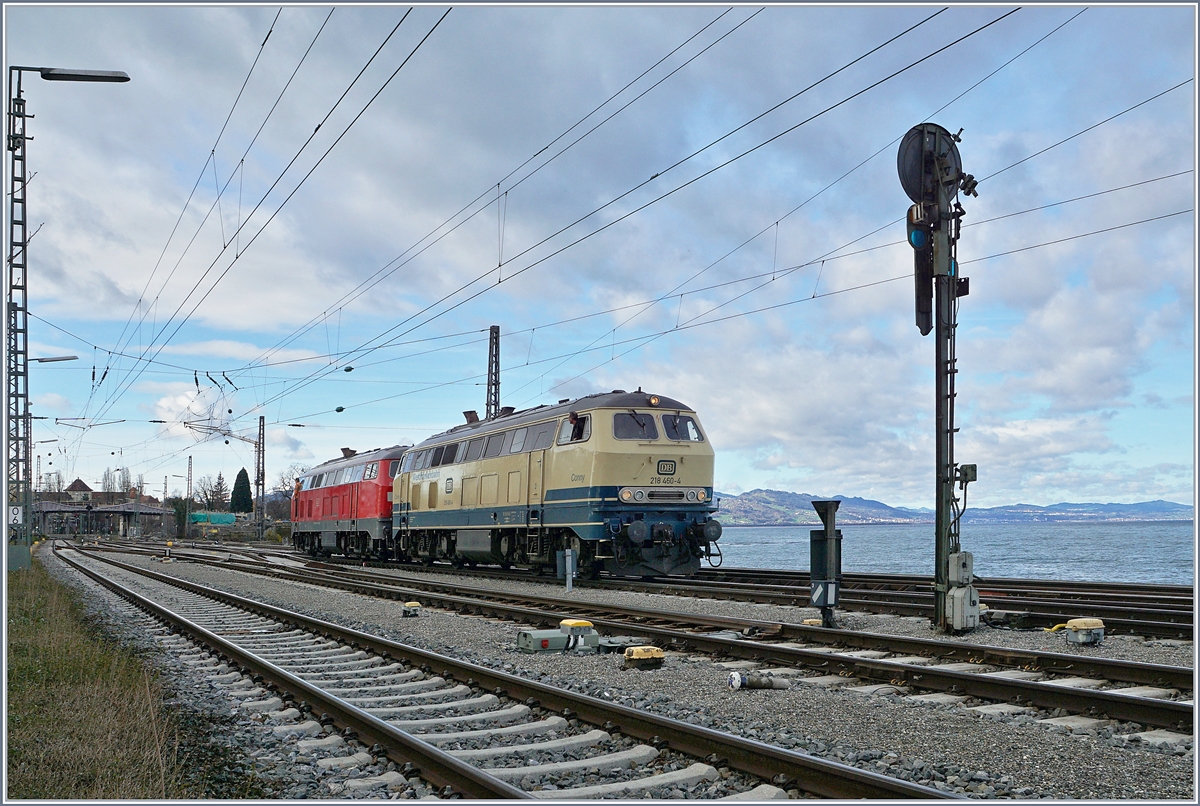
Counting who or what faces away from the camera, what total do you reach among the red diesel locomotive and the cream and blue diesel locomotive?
0

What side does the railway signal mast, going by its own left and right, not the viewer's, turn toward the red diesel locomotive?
front

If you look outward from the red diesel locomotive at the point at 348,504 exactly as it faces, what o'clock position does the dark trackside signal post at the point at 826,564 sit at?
The dark trackside signal post is roughly at 1 o'clock from the red diesel locomotive.

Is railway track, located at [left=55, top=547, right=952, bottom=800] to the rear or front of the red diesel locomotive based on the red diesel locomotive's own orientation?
to the front

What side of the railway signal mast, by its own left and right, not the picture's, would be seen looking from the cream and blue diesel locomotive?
front

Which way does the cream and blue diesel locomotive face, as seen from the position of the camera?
facing the viewer and to the right of the viewer
